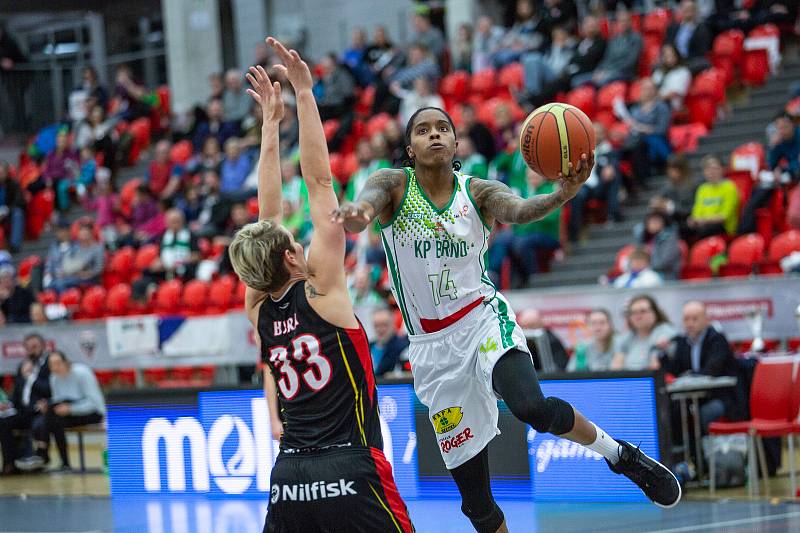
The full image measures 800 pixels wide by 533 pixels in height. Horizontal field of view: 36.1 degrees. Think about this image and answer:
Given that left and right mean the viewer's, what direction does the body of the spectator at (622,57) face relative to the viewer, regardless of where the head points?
facing the viewer and to the left of the viewer

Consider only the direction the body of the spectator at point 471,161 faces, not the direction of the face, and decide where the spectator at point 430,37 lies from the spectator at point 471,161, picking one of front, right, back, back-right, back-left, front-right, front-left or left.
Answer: back-right

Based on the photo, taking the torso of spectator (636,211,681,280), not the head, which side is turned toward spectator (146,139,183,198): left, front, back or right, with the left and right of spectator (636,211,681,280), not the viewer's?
right

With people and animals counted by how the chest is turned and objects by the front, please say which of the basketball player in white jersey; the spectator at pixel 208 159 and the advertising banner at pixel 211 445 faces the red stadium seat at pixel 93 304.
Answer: the spectator

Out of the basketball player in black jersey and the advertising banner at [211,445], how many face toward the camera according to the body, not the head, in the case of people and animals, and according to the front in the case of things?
1

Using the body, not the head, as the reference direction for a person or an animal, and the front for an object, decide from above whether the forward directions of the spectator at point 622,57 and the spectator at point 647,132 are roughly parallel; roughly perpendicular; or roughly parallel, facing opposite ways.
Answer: roughly parallel

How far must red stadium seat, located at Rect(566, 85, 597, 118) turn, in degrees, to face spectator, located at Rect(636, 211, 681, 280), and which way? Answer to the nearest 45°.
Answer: approximately 45° to its left

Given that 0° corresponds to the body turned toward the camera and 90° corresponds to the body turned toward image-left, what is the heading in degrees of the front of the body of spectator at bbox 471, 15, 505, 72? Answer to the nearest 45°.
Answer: approximately 45°

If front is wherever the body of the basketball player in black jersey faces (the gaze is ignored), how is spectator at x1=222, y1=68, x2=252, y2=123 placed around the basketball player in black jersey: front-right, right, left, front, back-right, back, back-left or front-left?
front-left

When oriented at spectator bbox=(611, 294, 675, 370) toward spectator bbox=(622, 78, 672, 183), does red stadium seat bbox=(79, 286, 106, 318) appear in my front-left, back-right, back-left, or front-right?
front-left

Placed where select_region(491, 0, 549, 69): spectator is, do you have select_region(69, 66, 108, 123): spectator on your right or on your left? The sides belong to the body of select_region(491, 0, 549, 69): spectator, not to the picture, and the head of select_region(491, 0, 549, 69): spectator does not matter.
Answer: on your right

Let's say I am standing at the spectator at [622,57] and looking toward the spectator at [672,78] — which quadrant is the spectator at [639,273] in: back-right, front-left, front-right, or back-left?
front-right

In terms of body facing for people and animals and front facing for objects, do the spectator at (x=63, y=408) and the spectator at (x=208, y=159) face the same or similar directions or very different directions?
same or similar directions

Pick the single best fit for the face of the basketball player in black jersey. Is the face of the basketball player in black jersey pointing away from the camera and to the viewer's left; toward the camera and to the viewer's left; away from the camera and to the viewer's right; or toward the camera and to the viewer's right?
away from the camera and to the viewer's right

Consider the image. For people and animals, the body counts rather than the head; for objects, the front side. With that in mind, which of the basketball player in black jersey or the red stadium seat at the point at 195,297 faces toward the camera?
the red stadium seat

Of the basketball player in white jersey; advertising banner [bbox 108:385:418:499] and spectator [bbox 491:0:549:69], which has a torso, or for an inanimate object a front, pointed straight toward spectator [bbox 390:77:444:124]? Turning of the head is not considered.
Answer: spectator [bbox 491:0:549:69]

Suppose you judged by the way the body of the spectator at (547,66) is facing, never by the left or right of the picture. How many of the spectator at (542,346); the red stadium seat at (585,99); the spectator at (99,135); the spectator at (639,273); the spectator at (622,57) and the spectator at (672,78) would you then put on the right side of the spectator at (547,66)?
1

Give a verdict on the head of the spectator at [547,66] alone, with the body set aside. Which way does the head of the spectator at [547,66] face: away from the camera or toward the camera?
toward the camera
